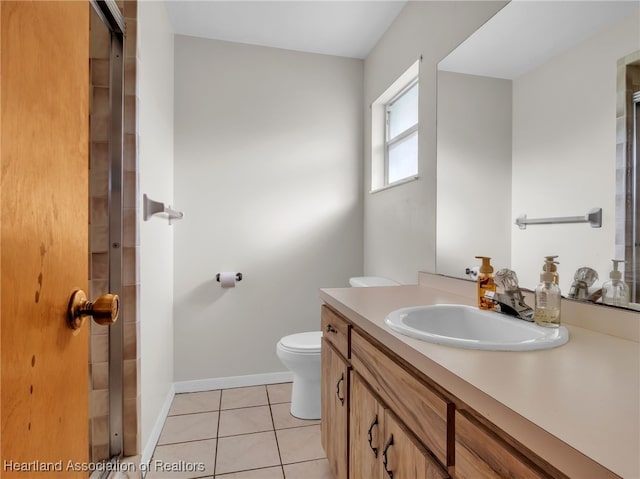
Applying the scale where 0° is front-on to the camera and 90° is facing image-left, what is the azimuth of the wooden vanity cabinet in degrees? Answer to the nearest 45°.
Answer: approximately 45°

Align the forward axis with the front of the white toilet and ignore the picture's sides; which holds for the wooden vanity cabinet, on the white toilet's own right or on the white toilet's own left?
on the white toilet's own left

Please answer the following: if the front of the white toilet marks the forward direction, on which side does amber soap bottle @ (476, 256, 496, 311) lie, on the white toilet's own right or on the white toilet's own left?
on the white toilet's own left

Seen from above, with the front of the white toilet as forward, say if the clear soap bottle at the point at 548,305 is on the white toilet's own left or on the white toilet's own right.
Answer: on the white toilet's own left

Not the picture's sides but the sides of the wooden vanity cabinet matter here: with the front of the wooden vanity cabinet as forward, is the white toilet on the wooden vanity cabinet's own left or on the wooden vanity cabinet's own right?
on the wooden vanity cabinet's own right
